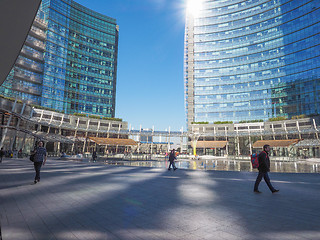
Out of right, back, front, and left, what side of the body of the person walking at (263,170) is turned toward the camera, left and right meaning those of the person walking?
right

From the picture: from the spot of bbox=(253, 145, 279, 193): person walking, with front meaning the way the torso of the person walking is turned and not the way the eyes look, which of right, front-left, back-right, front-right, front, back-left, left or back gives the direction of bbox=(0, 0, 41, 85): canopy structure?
back-right

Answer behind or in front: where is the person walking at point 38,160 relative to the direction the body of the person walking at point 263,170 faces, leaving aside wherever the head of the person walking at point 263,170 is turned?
behind

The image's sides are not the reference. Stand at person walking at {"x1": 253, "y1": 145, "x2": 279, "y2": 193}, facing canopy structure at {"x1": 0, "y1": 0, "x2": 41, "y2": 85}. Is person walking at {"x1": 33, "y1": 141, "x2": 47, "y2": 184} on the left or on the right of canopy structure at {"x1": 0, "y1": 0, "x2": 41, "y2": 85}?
right
